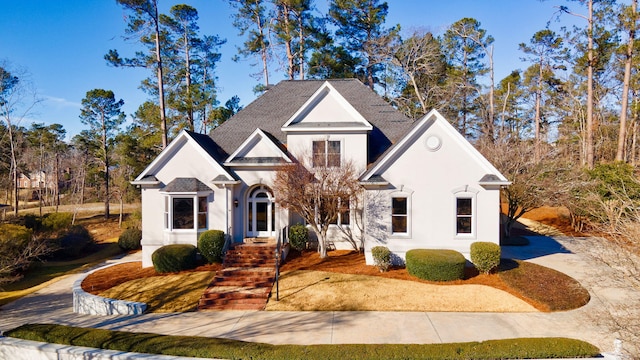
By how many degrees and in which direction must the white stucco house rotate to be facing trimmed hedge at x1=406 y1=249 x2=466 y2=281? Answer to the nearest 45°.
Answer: approximately 45° to its left

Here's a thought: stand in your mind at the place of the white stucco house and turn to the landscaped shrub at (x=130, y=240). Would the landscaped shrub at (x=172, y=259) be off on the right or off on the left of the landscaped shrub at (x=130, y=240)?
left

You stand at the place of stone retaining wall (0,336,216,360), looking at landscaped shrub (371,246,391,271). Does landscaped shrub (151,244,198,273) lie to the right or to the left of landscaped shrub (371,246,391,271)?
left

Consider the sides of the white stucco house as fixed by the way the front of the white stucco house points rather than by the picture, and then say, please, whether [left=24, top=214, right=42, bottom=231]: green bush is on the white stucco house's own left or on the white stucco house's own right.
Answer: on the white stucco house's own right

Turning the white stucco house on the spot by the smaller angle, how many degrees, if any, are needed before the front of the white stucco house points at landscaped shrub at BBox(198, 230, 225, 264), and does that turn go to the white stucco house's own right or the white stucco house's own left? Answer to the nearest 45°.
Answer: approximately 90° to the white stucco house's own right

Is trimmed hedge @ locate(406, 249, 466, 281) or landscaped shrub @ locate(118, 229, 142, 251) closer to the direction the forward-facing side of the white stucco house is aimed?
the trimmed hedge

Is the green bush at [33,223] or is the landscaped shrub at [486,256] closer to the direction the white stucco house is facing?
the landscaped shrub

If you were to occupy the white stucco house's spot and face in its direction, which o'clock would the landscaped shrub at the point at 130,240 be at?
The landscaped shrub is roughly at 4 o'clock from the white stucco house.

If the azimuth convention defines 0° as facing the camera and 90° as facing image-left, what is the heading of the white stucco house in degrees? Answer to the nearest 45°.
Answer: approximately 0°
